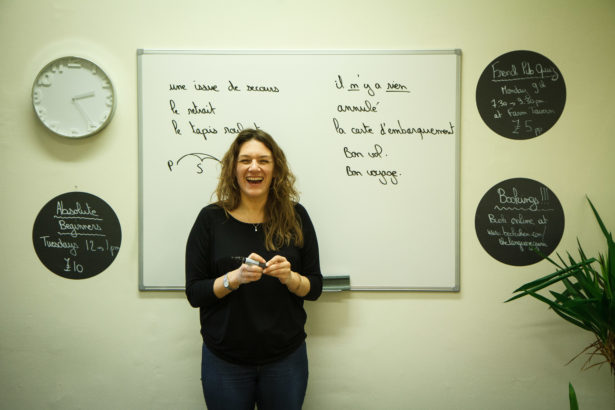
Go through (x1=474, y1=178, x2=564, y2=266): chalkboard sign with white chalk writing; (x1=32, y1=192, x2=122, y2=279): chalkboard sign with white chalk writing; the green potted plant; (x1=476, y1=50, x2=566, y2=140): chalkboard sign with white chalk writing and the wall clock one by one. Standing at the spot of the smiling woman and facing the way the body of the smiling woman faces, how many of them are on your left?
3

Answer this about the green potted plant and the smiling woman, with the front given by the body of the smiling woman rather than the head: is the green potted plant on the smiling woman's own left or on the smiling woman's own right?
on the smiling woman's own left

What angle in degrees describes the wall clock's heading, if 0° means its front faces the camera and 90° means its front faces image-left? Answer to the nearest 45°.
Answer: approximately 0°

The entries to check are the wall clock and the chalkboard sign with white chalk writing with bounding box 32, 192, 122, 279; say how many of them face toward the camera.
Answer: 2

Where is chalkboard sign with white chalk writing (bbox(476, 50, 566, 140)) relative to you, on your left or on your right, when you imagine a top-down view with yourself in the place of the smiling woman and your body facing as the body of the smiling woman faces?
on your left

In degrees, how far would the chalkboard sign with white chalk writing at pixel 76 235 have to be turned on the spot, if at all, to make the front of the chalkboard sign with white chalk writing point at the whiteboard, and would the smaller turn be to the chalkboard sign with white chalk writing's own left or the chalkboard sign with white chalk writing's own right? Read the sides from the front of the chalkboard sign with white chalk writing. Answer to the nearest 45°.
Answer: approximately 45° to the chalkboard sign with white chalk writing's own left

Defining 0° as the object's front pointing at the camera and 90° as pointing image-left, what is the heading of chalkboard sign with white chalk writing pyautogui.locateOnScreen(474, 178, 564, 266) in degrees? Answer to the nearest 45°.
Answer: approximately 0°

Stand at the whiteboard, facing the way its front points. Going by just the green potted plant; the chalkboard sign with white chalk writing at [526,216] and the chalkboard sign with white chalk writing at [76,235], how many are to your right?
1
